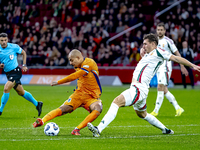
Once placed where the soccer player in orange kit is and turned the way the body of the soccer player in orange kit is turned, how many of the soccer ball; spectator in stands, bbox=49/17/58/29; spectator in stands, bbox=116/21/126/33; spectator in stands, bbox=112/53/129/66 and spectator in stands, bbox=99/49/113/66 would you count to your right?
4

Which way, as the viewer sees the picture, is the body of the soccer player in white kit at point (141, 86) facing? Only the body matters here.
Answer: to the viewer's left

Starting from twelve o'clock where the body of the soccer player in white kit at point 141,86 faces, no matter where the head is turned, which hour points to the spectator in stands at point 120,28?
The spectator in stands is roughly at 3 o'clock from the soccer player in white kit.

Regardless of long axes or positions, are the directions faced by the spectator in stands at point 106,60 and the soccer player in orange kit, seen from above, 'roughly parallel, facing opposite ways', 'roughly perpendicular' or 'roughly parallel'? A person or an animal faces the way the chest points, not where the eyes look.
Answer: roughly perpendicular

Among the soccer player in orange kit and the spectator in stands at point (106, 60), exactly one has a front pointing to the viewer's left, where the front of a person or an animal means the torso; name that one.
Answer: the soccer player in orange kit

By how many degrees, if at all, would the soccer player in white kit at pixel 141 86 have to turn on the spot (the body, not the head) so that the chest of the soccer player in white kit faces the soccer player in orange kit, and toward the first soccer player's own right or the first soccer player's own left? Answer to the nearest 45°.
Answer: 0° — they already face them

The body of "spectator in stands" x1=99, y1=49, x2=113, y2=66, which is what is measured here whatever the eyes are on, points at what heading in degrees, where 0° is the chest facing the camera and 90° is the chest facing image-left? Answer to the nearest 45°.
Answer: approximately 0°

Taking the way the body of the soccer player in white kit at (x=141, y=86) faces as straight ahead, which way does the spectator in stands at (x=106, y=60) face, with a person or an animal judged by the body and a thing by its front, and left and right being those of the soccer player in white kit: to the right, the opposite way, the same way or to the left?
to the left

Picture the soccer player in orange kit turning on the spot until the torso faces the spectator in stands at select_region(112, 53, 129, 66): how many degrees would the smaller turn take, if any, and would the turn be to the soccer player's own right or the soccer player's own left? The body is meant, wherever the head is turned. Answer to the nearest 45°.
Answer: approximately 90° to the soccer player's own right
